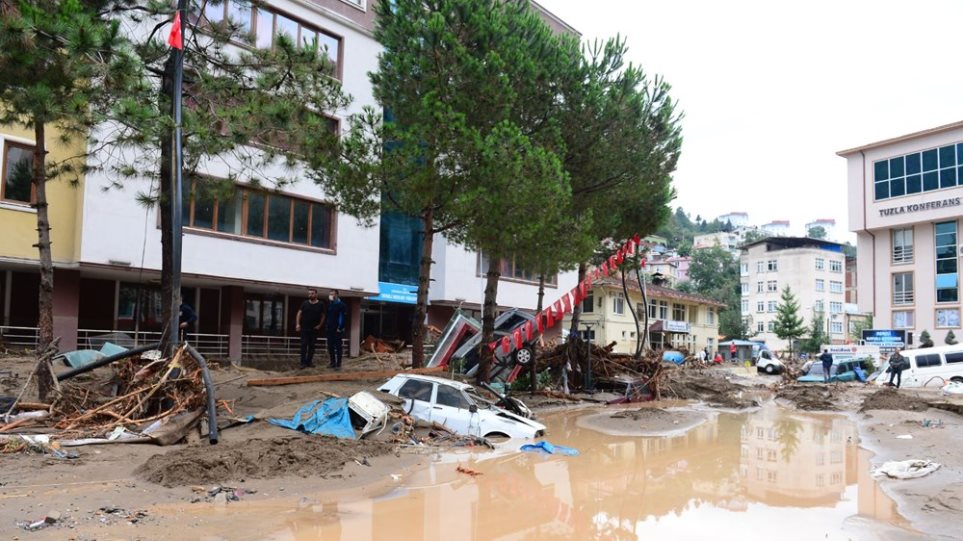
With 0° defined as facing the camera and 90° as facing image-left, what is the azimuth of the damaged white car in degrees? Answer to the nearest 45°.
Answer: approximately 315°

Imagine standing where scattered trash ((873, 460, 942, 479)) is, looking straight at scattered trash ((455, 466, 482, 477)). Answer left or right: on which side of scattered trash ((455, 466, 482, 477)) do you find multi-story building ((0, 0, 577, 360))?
right

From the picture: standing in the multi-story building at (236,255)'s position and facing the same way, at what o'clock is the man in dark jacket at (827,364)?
The man in dark jacket is roughly at 10 o'clock from the multi-story building.

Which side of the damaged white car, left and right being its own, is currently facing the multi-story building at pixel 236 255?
back

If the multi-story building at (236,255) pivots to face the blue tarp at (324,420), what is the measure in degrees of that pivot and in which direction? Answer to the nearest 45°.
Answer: approximately 45° to its right

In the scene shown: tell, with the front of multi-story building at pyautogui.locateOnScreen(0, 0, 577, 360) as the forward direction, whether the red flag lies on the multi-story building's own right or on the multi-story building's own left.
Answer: on the multi-story building's own right

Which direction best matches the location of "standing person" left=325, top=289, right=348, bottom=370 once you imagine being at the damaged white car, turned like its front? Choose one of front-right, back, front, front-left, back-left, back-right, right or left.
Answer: back

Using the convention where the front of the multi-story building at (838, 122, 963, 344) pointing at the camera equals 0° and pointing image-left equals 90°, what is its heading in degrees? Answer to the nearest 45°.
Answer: approximately 45°

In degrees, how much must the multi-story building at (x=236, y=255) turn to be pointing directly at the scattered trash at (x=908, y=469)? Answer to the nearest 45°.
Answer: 0° — it already faces it
